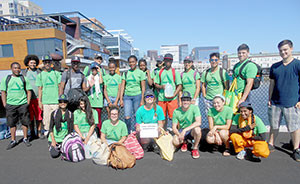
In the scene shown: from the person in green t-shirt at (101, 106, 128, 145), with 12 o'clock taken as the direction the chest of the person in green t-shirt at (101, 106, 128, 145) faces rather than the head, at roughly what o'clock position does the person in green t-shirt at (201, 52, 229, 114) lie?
the person in green t-shirt at (201, 52, 229, 114) is roughly at 9 o'clock from the person in green t-shirt at (101, 106, 128, 145).

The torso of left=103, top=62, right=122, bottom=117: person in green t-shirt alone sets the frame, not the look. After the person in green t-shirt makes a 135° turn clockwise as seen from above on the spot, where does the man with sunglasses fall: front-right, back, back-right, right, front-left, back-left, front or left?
front-left

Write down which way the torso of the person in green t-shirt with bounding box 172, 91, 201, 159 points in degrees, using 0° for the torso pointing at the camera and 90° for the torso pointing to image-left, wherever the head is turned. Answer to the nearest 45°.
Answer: approximately 0°

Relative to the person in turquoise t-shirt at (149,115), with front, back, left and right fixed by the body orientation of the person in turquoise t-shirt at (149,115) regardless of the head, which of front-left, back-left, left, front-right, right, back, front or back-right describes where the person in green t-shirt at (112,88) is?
back-right

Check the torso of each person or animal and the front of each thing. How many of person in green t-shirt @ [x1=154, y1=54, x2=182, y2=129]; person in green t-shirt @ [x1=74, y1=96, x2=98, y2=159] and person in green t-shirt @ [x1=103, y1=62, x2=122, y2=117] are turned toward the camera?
3

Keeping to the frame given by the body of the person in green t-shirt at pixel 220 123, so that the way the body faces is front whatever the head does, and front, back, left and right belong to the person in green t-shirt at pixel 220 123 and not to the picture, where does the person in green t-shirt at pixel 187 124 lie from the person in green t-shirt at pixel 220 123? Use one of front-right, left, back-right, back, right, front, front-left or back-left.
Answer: right

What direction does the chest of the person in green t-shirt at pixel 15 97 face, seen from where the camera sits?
toward the camera

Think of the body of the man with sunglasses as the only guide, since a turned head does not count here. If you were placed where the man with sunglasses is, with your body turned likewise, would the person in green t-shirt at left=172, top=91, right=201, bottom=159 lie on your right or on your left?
on your left

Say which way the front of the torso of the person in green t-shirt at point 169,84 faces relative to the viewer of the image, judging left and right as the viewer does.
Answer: facing the viewer

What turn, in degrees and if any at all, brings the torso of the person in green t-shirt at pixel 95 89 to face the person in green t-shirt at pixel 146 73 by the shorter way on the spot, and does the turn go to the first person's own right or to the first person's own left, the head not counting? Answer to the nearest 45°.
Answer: approximately 90° to the first person's own left

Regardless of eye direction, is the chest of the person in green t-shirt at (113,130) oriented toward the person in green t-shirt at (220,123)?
no

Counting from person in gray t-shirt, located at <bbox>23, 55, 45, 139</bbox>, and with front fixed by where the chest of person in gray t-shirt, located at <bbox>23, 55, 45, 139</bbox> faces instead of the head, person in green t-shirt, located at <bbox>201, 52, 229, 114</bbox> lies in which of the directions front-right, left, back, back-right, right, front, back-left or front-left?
front-left

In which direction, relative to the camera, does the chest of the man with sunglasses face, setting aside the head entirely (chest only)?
toward the camera

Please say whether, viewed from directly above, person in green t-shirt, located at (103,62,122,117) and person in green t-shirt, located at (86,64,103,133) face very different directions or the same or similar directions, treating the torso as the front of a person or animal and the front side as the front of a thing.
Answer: same or similar directions

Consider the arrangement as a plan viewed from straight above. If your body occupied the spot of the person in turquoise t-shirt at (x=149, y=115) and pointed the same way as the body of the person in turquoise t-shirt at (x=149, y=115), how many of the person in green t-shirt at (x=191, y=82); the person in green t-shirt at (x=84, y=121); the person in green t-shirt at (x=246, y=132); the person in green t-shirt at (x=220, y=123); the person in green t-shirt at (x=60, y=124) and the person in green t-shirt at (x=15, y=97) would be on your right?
3

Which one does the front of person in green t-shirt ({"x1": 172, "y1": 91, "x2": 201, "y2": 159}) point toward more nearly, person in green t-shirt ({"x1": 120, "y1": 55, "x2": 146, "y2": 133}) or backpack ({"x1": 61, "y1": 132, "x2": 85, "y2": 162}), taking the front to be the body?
the backpack

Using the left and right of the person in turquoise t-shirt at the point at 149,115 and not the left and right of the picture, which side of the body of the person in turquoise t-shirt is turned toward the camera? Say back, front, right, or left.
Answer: front

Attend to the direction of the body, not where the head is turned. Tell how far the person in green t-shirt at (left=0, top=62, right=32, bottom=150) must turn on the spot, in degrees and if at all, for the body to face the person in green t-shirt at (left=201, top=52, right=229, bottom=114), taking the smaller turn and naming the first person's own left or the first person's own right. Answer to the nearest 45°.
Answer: approximately 45° to the first person's own left
